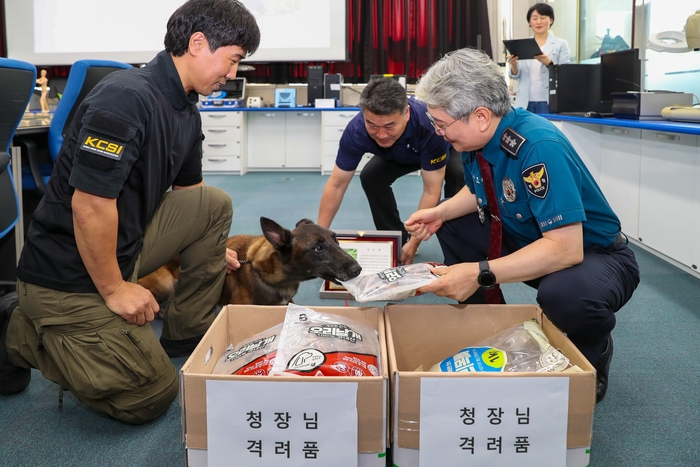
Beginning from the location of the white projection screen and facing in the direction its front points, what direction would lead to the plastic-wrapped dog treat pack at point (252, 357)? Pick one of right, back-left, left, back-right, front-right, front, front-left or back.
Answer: front

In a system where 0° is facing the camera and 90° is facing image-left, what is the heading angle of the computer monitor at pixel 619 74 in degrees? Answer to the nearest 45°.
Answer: approximately 45°

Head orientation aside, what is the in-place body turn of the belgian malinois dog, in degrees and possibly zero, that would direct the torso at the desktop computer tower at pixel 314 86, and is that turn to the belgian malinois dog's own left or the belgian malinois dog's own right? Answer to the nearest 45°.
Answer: approximately 90° to the belgian malinois dog's own left

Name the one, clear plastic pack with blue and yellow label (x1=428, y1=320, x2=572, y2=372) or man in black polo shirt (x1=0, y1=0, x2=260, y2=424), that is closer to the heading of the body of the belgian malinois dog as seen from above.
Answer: the clear plastic pack with blue and yellow label

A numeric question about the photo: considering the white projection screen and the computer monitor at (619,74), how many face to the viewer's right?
0

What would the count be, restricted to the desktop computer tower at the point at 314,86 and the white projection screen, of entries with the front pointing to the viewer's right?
0

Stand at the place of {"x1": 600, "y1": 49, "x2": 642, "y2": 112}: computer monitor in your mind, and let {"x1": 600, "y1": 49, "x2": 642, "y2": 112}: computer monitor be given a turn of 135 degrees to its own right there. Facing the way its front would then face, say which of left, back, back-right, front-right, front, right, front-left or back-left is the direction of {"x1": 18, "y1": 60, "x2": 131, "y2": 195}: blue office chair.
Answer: back-left

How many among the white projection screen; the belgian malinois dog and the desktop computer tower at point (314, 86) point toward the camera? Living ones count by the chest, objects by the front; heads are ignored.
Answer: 2

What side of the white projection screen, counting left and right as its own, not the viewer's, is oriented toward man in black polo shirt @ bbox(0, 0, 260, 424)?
front

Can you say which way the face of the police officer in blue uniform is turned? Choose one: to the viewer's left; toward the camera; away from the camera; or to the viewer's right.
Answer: to the viewer's left

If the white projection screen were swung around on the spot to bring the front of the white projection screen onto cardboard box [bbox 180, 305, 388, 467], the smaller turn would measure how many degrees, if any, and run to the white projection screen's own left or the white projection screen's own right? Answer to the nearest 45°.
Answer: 0° — it already faces it

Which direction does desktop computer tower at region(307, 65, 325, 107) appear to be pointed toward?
toward the camera

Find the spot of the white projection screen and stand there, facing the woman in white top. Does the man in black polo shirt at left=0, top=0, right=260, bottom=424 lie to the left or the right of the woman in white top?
right

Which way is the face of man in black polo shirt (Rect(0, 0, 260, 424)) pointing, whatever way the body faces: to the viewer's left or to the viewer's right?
to the viewer's right

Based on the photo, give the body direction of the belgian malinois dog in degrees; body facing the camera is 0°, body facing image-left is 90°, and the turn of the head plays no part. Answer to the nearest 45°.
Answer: approximately 270°

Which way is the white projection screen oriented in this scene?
toward the camera
